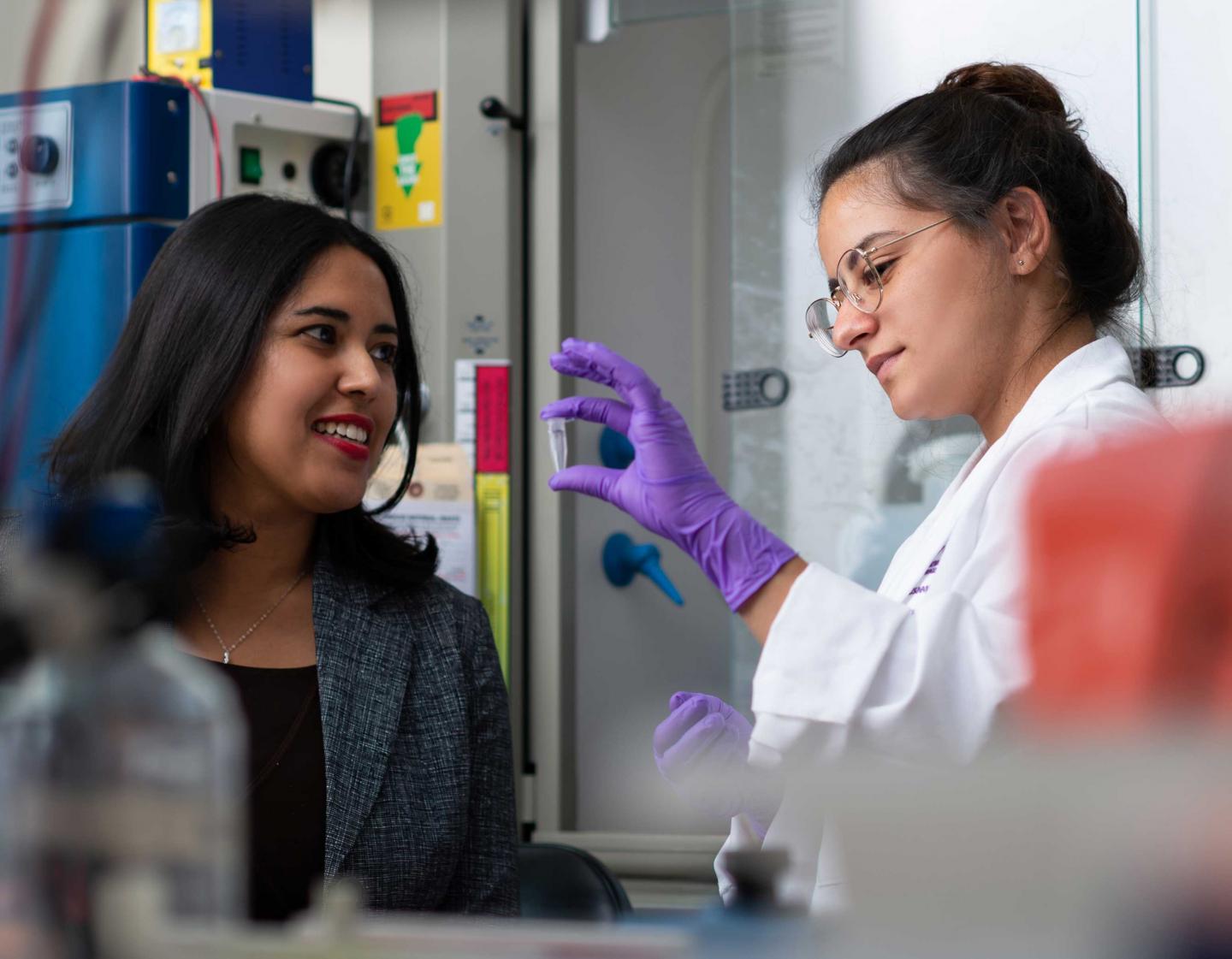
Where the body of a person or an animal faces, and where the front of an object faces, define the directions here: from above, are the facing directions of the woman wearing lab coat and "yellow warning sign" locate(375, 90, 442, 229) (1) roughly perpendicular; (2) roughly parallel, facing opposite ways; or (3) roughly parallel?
roughly perpendicular

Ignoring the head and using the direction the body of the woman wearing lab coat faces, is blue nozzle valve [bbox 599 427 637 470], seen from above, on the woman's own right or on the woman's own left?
on the woman's own right

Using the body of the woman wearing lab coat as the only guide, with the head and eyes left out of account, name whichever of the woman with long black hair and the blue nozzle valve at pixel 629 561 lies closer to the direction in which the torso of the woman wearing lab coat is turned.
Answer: the woman with long black hair

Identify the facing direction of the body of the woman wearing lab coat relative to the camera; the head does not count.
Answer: to the viewer's left

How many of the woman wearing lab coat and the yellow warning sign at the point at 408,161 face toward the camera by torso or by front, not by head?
1

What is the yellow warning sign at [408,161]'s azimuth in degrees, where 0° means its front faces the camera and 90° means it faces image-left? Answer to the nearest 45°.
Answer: approximately 0°

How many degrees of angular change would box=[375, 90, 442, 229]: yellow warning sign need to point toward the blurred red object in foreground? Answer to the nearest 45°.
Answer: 0° — it already faces it

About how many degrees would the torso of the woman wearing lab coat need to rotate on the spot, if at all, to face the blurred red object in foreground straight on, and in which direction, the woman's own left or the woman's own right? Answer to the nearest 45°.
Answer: approximately 90° to the woman's own left
